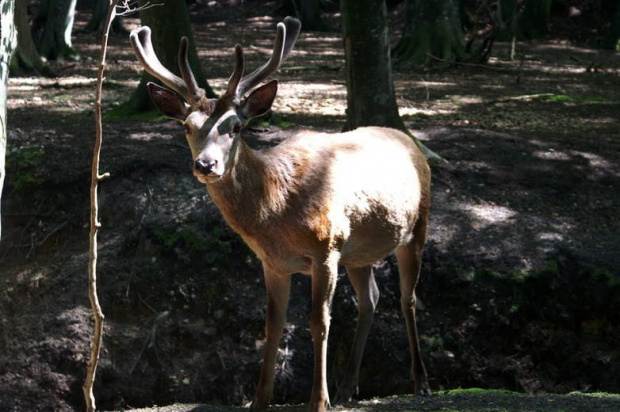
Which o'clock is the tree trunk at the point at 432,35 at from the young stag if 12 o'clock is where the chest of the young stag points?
The tree trunk is roughly at 5 o'clock from the young stag.

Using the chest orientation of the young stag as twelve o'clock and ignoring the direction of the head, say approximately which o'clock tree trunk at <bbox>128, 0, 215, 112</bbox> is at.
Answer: The tree trunk is roughly at 4 o'clock from the young stag.

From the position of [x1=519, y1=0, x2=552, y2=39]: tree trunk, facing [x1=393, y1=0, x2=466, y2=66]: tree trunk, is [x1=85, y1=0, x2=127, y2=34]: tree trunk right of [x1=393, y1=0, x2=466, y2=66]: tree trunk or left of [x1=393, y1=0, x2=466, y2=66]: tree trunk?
right

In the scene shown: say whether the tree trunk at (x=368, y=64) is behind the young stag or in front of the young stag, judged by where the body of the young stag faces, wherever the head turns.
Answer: behind

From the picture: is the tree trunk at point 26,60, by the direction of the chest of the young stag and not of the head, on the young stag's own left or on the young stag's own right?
on the young stag's own right

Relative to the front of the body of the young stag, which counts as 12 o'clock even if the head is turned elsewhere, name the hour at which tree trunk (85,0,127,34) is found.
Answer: The tree trunk is roughly at 4 o'clock from the young stag.

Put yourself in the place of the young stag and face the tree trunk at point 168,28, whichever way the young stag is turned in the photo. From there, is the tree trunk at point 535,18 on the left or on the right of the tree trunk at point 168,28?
right

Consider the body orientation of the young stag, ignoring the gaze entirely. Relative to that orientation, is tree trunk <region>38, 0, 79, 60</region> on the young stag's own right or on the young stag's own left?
on the young stag's own right
